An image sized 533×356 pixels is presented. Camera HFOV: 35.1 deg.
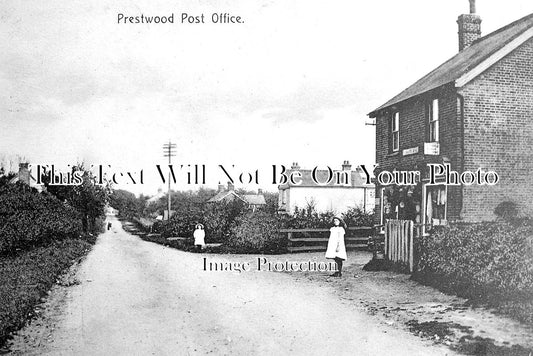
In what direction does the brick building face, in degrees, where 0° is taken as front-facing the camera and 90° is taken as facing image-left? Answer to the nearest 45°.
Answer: approximately 45°

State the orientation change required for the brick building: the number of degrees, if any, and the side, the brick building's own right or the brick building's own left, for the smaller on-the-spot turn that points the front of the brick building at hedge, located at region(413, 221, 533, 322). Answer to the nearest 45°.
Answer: approximately 45° to the brick building's own left

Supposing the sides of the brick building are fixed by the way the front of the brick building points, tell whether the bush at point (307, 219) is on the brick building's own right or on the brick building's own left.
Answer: on the brick building's own right
